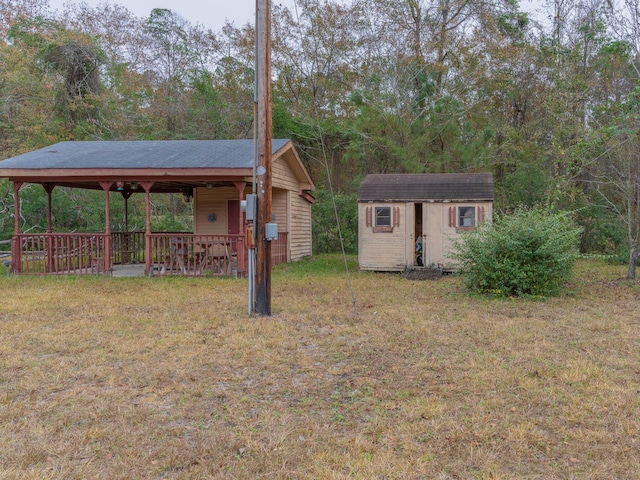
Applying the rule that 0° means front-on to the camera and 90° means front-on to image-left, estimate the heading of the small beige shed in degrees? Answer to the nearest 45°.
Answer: approximately 0°

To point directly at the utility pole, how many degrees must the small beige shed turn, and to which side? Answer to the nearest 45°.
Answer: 0° — it already faces it

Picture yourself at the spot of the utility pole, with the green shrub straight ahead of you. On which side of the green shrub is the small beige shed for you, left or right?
left

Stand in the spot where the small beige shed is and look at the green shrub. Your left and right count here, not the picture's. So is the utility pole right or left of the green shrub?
right

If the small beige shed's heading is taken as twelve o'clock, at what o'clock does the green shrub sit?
The green shrub is roughly at 11 o'clock from the small beige shed.
